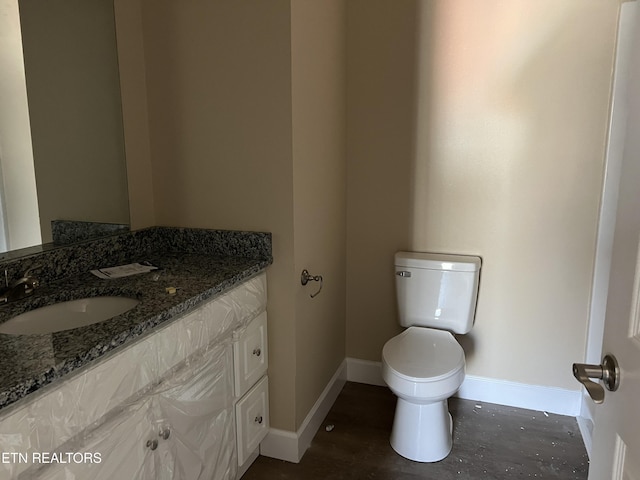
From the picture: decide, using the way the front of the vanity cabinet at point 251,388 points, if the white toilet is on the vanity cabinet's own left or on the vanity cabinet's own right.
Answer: on the vanity cabinet's own left

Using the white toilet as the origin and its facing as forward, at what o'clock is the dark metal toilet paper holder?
The dark metal toilet paper holder is roughly at 2 o'clock from the white toilet.

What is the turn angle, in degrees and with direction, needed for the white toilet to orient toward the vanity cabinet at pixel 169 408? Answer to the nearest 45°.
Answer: approximately 45° to its right

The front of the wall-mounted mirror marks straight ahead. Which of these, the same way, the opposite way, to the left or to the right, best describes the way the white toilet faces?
to the right

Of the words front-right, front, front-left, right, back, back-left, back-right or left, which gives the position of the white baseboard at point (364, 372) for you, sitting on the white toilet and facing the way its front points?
back-right

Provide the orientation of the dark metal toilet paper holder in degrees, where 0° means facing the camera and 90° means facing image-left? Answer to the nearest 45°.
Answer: approximately 315°

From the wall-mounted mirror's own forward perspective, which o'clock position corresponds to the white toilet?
The white toilet is roughly at 11 o'clock from the wall-mounted mirror.

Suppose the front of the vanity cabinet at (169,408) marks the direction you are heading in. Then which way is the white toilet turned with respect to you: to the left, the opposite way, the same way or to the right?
to the right

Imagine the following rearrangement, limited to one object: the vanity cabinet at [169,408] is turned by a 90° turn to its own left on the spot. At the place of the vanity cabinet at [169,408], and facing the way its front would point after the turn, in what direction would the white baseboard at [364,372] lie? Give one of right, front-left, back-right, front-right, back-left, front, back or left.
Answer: front

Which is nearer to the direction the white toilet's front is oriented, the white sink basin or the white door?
the white door

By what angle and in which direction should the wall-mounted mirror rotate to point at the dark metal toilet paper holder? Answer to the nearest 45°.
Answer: approximately 45° to its left
